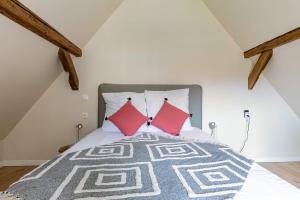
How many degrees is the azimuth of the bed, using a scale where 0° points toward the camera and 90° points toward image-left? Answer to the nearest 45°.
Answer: approximately 0°

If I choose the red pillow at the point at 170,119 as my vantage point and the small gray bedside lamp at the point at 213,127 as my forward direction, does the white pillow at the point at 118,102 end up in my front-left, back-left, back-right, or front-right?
back-left

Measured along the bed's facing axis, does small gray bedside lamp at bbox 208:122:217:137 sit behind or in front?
behind
